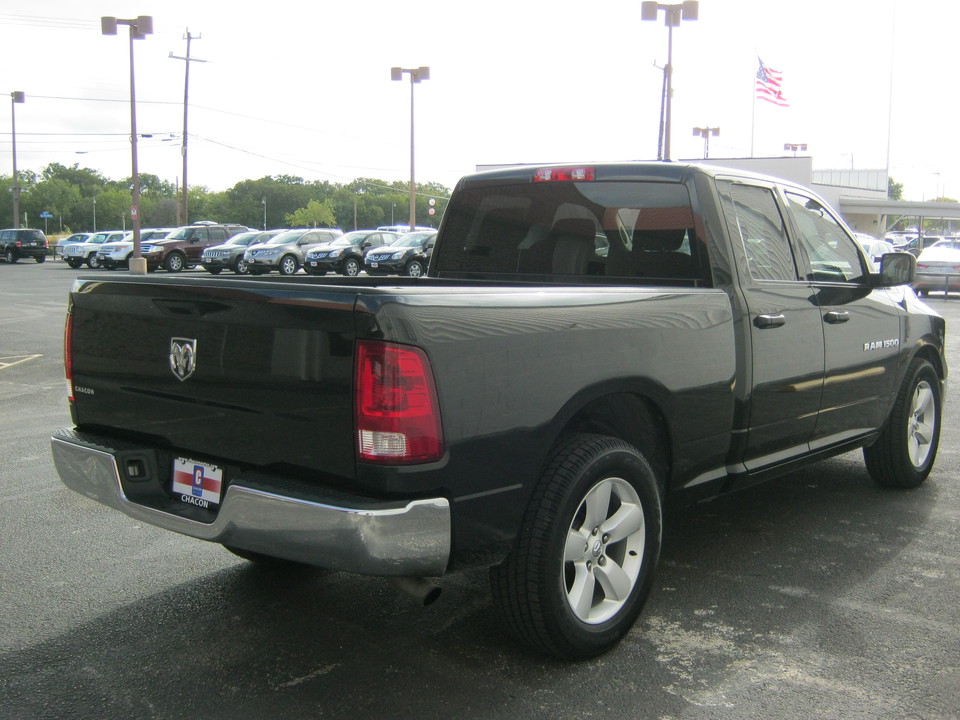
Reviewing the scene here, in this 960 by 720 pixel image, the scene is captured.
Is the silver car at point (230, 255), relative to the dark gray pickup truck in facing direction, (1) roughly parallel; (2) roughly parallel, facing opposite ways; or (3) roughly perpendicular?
roughly parallel, facing opposite ways

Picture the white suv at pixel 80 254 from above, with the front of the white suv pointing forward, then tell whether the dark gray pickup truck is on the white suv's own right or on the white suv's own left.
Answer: on the white suv's own left

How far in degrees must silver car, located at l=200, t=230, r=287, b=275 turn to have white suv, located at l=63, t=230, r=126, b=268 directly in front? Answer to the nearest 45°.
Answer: approximately 90° to its right

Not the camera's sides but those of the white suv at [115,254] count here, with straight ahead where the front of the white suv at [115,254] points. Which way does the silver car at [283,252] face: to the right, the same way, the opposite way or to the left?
the same way

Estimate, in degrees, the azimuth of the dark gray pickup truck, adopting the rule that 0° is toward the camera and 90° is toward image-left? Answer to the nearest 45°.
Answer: approximately 225°

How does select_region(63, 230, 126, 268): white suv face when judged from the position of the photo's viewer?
facing the viewer and to the left of the viewer

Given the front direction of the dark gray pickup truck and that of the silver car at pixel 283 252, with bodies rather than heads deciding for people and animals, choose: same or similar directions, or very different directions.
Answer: very different directions

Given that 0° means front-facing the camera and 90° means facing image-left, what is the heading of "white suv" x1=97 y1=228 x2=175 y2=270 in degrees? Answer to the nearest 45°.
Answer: approximately 45°

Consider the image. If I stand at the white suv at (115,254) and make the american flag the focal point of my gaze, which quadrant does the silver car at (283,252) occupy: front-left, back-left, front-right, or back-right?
front-right

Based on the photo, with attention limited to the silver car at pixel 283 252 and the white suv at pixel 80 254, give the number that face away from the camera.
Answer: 0

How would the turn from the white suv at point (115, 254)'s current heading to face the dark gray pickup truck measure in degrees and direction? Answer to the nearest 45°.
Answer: approximately 45° to its left

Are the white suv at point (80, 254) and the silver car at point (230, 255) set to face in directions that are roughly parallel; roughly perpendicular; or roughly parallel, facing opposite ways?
roughly parallel

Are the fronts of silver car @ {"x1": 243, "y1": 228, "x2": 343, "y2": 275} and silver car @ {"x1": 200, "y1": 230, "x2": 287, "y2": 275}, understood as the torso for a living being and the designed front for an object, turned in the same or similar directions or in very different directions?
same or similar directions

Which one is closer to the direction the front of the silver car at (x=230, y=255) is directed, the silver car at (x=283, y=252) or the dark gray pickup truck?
the dark gray pickup truck

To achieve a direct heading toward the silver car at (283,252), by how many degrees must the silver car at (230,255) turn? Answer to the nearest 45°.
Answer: approximately 90° to its left

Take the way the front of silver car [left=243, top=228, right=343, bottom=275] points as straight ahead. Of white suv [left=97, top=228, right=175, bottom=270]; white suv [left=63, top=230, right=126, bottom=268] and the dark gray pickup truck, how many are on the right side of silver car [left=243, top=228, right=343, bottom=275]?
2

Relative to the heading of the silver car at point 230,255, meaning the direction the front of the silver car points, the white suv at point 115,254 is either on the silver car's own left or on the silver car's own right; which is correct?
on the silver car's own right

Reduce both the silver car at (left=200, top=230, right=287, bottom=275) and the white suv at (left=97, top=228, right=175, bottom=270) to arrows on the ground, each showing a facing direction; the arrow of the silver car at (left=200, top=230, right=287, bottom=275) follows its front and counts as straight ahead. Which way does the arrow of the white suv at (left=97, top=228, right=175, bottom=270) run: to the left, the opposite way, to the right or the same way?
the same way

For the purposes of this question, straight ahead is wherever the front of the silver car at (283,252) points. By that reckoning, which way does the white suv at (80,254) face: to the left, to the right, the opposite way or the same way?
the same way

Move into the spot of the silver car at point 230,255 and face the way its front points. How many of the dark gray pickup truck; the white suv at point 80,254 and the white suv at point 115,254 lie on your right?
2

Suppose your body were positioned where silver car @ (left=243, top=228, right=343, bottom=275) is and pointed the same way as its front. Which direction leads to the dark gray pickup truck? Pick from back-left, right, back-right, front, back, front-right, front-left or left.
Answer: front-left

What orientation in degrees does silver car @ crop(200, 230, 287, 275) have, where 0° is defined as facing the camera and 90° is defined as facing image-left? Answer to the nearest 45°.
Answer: approximately 45°

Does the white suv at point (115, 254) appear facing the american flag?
no
